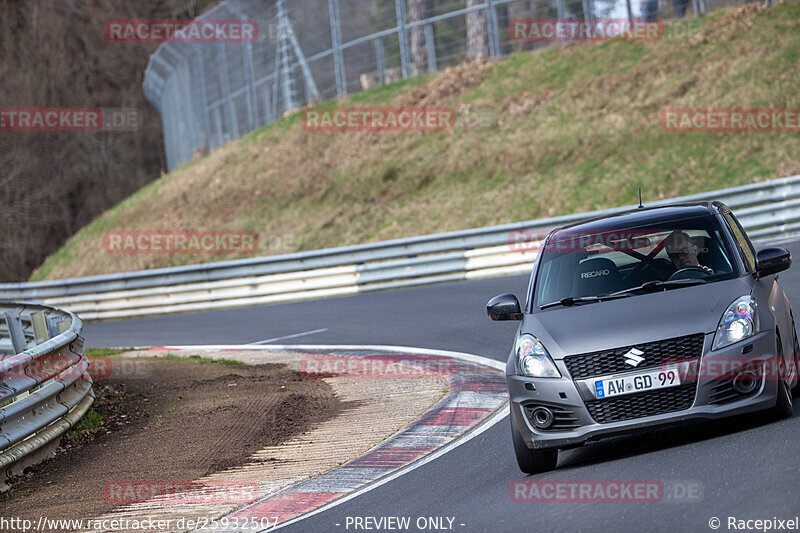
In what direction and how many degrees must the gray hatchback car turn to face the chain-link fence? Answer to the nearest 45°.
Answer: approximately 180°

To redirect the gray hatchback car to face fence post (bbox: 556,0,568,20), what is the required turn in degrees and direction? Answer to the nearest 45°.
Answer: approximately 180°

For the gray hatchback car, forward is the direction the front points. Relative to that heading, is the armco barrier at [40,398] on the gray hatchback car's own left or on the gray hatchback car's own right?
on the gray hatchback car's own right

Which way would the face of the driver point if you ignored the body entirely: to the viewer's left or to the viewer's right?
to the viewer's left

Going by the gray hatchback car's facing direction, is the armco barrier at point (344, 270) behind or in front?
behind

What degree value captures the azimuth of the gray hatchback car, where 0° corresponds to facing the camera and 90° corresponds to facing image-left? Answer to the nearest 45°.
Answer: approximately 0°
